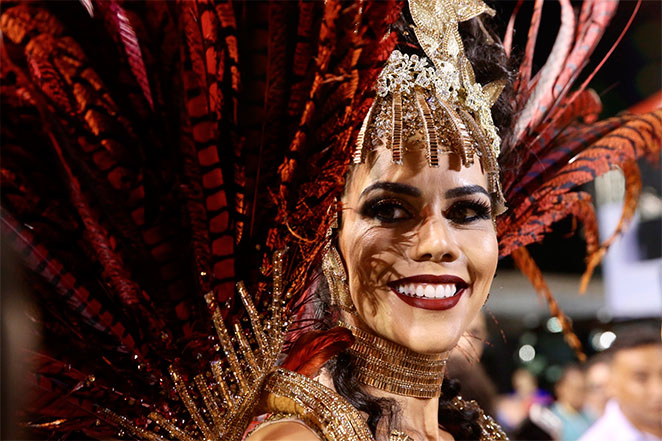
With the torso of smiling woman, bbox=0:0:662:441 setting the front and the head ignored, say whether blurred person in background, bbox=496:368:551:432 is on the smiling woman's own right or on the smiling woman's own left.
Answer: on the smiling woman's own left

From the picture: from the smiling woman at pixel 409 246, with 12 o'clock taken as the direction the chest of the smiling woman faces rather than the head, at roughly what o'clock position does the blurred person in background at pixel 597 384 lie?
The blurred person in background is roughly at 8 o'clock from the smiling woman.

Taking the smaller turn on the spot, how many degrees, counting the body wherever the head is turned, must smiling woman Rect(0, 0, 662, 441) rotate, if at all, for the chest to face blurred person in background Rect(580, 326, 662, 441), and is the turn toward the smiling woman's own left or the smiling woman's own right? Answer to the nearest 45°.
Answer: approximately 90° to the smiling woman's own left

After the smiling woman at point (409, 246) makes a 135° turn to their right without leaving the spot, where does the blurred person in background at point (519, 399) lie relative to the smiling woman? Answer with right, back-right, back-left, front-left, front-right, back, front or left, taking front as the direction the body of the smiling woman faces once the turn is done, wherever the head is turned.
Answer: right

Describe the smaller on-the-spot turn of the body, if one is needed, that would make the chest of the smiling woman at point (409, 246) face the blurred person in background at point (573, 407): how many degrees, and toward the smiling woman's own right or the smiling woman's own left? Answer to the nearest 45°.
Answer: approximately 135° to the smiling woman's own left

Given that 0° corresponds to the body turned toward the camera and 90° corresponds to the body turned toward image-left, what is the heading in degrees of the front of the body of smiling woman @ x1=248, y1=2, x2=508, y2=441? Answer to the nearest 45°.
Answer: approximately 315°
